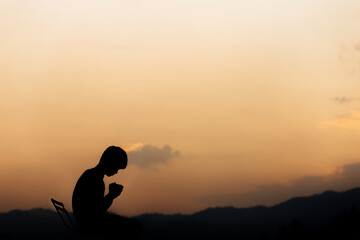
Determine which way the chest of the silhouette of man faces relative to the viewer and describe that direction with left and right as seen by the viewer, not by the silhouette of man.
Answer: facing to the right of the viewer
